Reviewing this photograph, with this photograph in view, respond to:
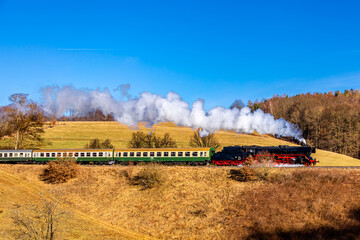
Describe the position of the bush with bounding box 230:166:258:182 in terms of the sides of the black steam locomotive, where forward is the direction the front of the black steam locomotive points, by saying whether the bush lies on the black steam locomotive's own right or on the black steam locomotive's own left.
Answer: on the black steam locomotive's own right

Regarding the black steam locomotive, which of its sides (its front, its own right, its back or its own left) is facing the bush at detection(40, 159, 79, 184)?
back

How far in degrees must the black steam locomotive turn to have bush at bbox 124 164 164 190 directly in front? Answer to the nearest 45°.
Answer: approximately 135° to its right

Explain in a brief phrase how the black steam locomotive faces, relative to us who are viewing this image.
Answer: facing to the right of the viewer
